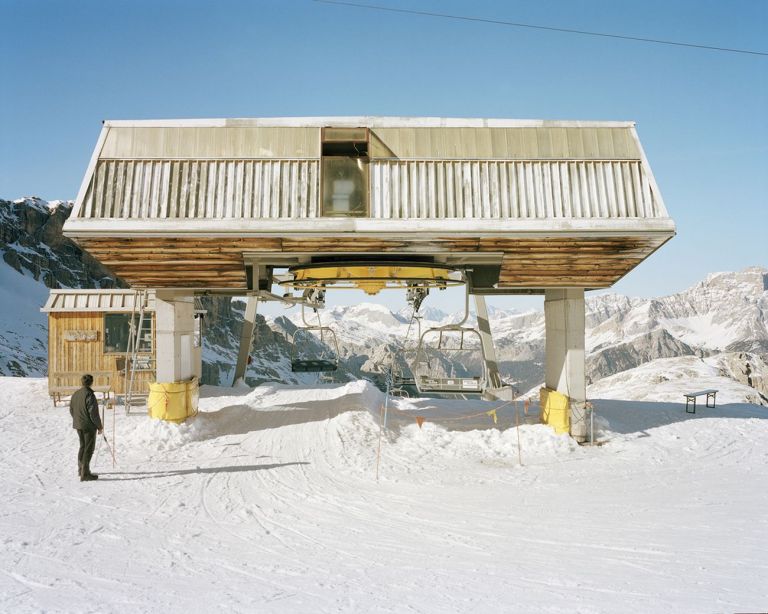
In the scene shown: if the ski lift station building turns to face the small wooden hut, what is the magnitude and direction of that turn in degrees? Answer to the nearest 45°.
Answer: approximately 135° to its right

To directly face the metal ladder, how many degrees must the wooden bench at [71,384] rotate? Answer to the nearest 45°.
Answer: approximately 45° to its left

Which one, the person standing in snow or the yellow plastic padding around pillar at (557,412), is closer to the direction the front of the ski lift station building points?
the person standing in snow

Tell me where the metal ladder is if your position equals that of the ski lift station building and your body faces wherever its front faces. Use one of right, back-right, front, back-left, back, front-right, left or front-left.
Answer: back-right

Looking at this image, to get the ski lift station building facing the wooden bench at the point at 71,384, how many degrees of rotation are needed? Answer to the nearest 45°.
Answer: approximately 135° to its right

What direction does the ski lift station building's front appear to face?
toward the camera

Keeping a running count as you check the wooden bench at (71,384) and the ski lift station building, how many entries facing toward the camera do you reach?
2

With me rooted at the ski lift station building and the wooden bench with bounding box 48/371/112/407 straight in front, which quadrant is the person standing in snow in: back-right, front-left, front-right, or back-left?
front-left
